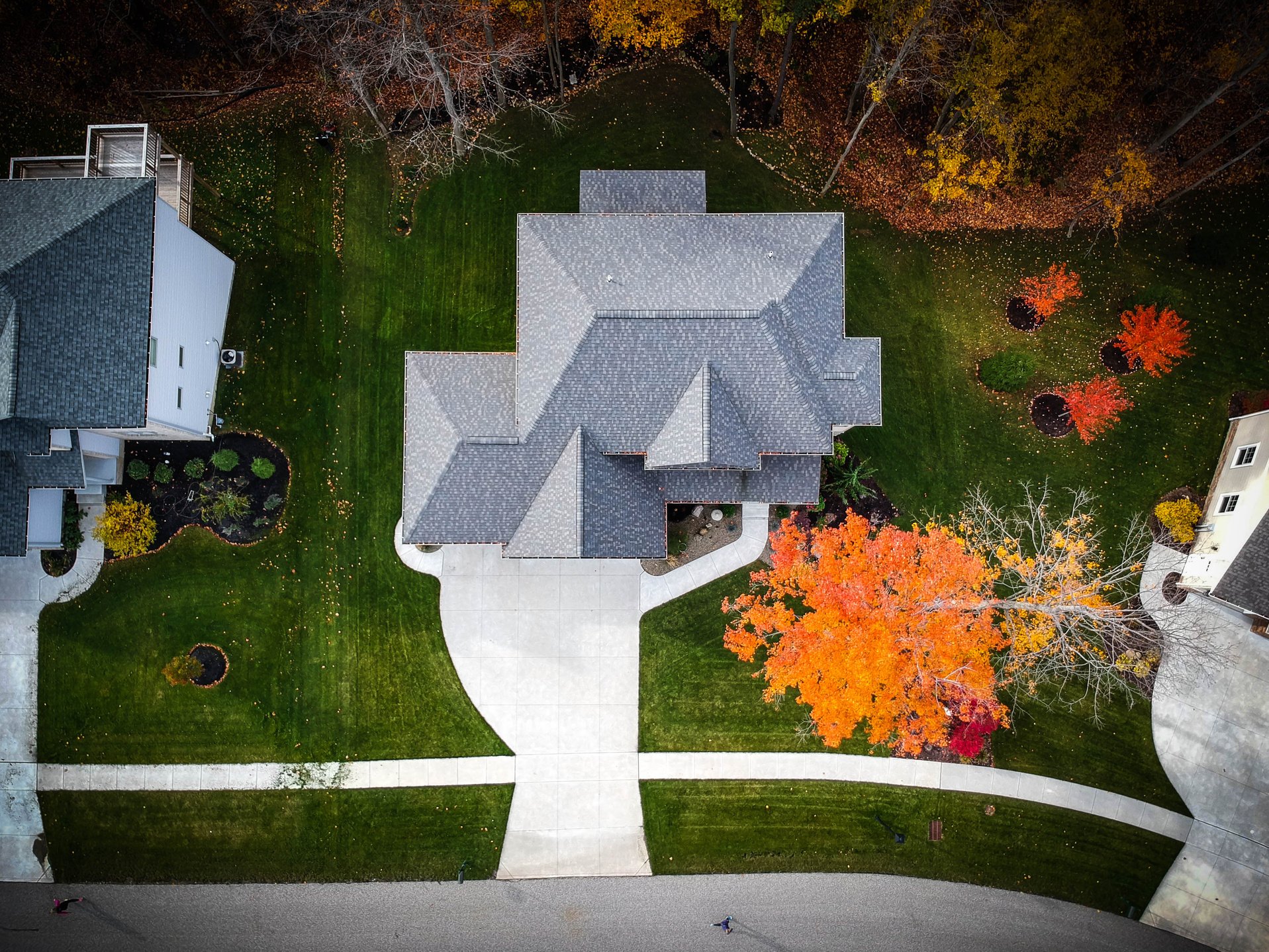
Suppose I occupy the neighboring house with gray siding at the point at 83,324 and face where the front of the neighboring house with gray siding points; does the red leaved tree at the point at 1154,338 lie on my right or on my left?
on my left
